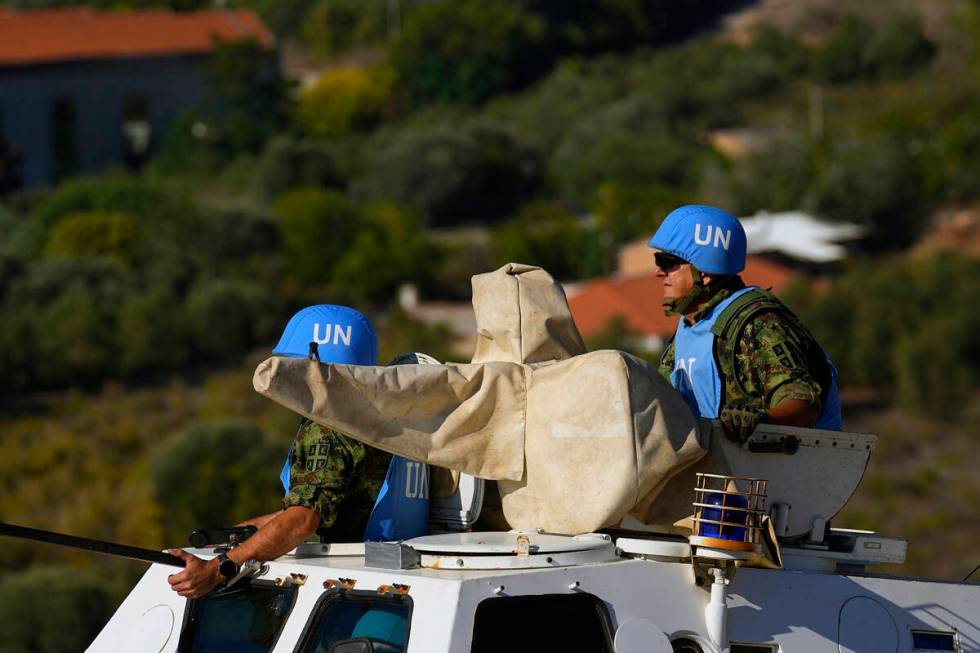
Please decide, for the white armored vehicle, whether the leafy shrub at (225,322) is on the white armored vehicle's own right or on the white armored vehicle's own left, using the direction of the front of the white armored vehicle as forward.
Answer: on the white armored vehicle's own right

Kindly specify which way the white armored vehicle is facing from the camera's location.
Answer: facing the viewer and to the left of the viewer

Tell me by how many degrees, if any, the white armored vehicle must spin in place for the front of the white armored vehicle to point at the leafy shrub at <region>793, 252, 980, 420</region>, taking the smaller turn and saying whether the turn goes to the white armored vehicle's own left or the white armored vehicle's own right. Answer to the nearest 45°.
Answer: approximately 135° to the white armored vehicle's own right

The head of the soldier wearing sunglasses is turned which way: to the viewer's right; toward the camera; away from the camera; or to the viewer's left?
to the viewer's left
